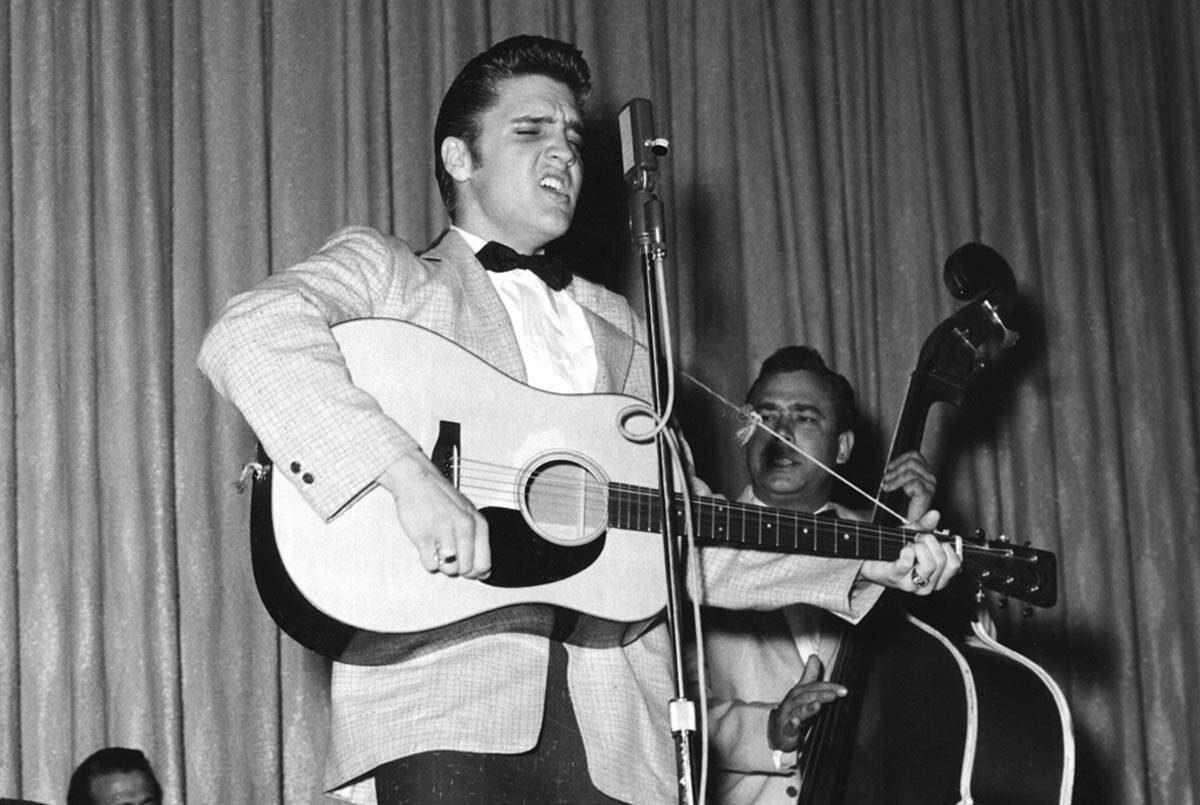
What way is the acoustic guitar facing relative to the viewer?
toward the camera

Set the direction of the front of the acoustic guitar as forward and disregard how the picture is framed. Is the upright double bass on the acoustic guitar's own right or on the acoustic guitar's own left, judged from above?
on the acoustic guitar's own left

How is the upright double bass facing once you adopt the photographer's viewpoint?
facing the viewer and to the left of the viewer

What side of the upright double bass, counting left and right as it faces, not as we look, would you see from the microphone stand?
front

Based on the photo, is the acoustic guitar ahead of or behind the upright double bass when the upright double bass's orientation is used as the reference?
ahead

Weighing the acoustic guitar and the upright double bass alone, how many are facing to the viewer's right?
0
